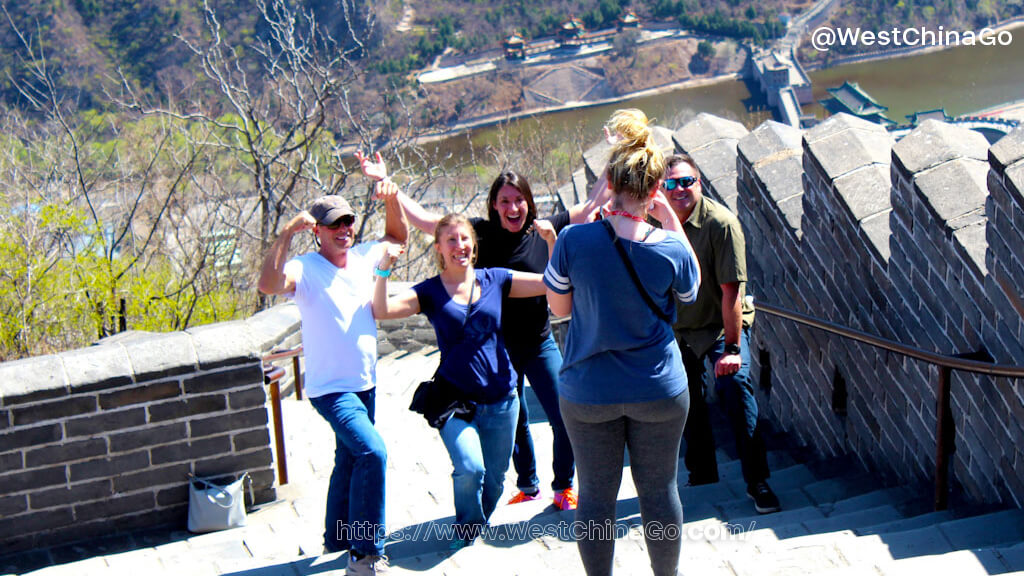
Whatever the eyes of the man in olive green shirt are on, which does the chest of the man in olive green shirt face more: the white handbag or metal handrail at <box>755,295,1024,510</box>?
the white handbag

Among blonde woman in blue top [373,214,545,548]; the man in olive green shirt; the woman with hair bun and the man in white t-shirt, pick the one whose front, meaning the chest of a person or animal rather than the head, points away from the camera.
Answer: the woman with hair bun

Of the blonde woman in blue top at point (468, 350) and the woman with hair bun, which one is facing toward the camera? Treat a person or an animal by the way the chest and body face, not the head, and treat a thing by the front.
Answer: the blonde woman in blue top

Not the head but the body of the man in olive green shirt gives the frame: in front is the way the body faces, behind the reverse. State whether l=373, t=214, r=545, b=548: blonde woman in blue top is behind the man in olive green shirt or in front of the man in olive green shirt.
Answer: in front

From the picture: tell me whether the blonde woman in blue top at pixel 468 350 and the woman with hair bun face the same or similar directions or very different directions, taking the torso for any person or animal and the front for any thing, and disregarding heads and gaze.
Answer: very different directions

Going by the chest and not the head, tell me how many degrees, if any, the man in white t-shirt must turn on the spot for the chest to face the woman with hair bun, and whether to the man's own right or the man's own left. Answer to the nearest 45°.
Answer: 0° — they already face them

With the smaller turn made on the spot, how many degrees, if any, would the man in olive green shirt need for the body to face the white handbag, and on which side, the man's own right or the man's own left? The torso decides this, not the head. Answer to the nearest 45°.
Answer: approximately 45° to the man's own right

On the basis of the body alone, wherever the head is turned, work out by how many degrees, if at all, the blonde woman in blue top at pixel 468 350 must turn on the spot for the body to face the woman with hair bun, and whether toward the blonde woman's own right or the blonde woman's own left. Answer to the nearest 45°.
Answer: approximately 45° to the blonde woman's own left

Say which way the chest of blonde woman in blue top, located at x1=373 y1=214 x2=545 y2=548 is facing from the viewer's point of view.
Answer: toward the camera

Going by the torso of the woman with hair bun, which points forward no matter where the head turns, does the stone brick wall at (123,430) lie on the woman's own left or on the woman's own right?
on the woman's own left

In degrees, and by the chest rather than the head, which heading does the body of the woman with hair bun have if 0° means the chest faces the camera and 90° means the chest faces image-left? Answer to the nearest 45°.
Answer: approximately 180°

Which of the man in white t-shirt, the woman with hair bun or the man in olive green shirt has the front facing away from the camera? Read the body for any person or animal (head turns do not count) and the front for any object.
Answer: the woman with hair bun

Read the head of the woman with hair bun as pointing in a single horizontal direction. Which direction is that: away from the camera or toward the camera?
away from the camera

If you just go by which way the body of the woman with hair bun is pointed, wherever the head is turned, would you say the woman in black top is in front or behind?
in front
